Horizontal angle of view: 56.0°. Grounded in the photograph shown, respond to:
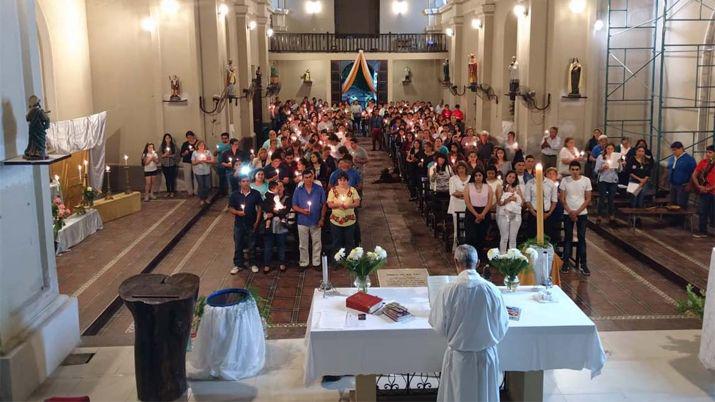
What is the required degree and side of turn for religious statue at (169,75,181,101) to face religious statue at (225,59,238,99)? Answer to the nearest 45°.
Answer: approximately 135° to its left

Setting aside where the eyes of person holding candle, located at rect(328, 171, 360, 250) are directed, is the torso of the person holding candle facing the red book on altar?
yes

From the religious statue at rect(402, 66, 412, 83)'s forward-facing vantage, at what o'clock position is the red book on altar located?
The red book on altar is roughly at 12 o'clock from the religious statue.

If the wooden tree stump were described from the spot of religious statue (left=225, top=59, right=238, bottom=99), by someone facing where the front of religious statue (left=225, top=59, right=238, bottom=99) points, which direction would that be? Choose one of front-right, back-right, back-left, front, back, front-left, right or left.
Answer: front-right

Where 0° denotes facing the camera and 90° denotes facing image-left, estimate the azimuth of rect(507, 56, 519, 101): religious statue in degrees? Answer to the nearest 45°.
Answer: approximately 45°

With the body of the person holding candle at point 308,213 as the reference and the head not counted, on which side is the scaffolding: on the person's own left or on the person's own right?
on the person's own left

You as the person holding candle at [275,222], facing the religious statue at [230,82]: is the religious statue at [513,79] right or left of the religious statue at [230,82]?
right

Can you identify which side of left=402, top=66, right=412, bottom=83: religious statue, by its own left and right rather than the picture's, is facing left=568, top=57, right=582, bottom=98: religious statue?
front

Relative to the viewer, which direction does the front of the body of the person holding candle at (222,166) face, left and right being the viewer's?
facing the viewer and to the right of the viewer

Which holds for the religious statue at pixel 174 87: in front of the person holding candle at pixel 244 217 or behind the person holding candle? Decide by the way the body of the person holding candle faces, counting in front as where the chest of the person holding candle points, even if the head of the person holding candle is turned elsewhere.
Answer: behind

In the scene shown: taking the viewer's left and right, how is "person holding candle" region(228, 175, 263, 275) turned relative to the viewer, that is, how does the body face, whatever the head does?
facing the viewer

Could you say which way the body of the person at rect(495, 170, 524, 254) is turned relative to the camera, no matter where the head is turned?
toward the camera

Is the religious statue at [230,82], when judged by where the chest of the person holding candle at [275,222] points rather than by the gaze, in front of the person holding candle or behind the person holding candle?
behind

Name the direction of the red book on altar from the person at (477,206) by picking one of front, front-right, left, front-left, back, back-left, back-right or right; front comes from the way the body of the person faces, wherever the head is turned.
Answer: front
